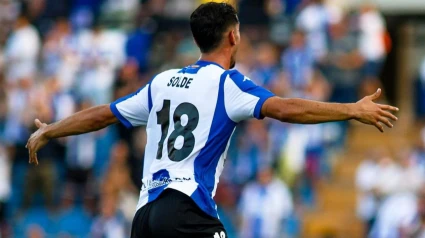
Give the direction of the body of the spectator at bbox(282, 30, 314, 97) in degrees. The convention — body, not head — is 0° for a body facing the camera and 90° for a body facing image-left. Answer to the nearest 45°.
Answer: approximately 0°

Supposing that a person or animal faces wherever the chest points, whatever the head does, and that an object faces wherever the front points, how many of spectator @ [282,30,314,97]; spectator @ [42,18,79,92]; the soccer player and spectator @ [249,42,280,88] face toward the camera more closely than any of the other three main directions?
3

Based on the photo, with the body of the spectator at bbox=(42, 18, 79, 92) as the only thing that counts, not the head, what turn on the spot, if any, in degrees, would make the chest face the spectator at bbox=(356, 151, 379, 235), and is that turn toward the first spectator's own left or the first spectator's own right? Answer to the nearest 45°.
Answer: approximately 45° to the first spectator's own left

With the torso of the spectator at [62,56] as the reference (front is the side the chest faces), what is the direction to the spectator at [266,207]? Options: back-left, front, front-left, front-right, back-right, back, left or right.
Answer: front-left

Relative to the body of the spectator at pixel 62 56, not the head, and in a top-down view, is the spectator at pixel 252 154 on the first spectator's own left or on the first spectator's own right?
on the first spectator's own left

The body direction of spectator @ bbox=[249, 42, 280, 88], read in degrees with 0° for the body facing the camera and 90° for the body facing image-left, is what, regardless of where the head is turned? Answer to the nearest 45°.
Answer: approximately 0°

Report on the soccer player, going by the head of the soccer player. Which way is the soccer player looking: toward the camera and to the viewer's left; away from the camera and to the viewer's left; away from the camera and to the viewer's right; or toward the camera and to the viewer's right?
away from the camera and to the viewer's right

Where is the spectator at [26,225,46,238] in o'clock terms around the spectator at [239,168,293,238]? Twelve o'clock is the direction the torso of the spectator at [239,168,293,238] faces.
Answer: the spectator at [26,225,46,238] is roughly at 3 o'clock from the spectator at [239,168,293,238].
